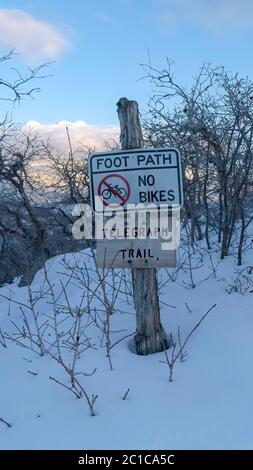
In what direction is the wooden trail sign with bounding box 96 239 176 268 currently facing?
toward the camera

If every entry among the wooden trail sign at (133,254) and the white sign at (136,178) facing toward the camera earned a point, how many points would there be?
2

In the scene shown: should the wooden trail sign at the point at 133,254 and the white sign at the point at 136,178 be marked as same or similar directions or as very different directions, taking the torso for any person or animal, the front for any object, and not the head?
same or similar directions

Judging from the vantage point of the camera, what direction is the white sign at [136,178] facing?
facing the viewer
